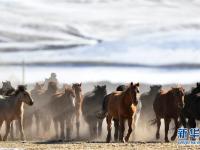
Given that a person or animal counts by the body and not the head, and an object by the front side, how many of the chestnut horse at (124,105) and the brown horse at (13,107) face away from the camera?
0

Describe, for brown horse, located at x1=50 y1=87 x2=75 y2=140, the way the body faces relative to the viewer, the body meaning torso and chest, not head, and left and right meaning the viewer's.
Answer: facing the viewer and to the right of the viewer

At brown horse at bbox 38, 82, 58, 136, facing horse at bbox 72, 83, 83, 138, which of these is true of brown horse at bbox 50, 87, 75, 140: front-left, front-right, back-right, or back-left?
front-right

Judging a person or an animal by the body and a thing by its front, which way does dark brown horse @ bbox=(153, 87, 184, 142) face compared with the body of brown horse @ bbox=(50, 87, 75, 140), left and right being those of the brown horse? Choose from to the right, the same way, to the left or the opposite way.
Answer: the same way

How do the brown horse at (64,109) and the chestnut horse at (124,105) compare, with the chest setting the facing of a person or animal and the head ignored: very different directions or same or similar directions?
same or similar directions

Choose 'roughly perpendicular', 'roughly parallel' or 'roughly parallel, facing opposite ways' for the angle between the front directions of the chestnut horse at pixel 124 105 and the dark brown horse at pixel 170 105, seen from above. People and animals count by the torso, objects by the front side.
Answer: roughly parallel

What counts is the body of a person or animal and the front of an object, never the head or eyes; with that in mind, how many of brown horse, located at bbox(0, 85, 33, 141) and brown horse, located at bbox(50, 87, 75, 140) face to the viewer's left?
0

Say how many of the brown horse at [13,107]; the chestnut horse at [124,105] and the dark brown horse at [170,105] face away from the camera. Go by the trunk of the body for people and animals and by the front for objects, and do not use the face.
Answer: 0
